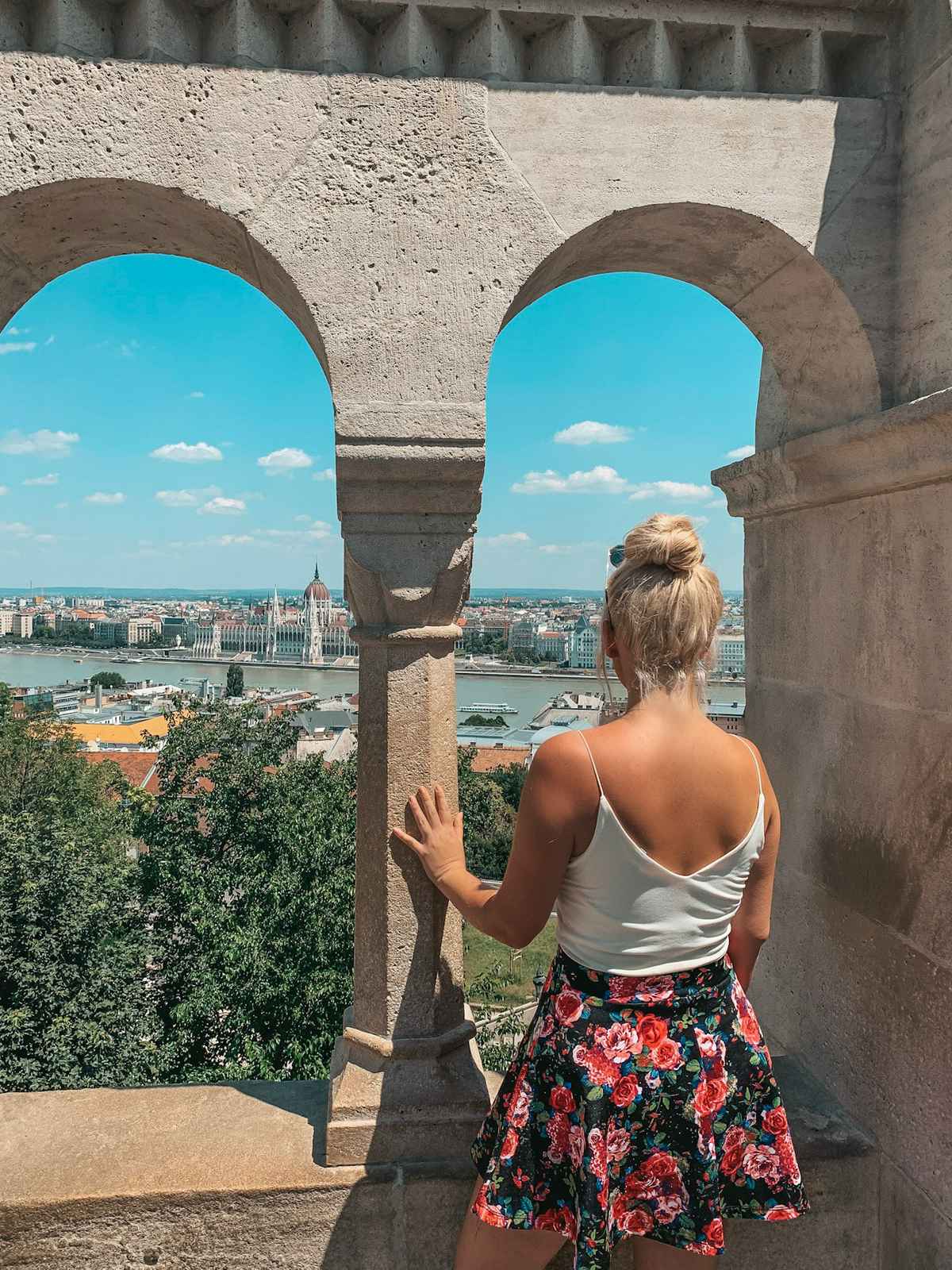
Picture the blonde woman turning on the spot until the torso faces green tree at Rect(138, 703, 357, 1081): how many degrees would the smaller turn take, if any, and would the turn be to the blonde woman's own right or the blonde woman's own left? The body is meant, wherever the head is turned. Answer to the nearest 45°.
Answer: approximately 45° to the blonde woman's own left

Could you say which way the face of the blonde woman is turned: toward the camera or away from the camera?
away from the camera

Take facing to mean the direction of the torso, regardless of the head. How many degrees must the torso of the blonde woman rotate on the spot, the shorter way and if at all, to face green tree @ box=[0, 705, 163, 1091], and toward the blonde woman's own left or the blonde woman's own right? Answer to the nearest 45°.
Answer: approximately 45° to the blonde woman's own left

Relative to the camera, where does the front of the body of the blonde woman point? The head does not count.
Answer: away from the camera

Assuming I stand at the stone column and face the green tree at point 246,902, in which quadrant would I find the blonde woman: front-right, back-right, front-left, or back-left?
back-right

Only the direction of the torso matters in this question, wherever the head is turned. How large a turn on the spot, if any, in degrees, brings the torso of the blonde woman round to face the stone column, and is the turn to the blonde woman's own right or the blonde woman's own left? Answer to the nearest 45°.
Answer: approximately 45° to the blonde woman's own left
